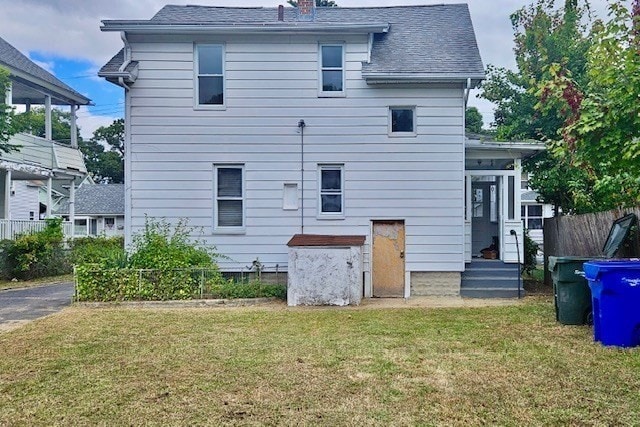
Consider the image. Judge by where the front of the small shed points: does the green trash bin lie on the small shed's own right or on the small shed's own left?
on the small shed's own left

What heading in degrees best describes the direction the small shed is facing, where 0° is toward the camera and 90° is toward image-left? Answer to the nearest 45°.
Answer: approximately 0°

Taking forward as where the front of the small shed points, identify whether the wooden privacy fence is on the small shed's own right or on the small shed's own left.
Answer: on the small shed's own left

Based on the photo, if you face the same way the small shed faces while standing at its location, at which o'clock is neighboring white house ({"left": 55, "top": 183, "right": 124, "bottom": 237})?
The neighboring white house is roughly at 5 o'clock from the small shed.

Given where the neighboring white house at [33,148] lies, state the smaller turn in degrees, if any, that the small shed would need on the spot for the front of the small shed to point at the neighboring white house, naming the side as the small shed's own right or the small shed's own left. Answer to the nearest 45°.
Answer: approximately 135° to the small shed's own right

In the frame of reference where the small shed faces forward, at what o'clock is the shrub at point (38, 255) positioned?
The shrub is roughly at 4 o'clock from the small shed.
